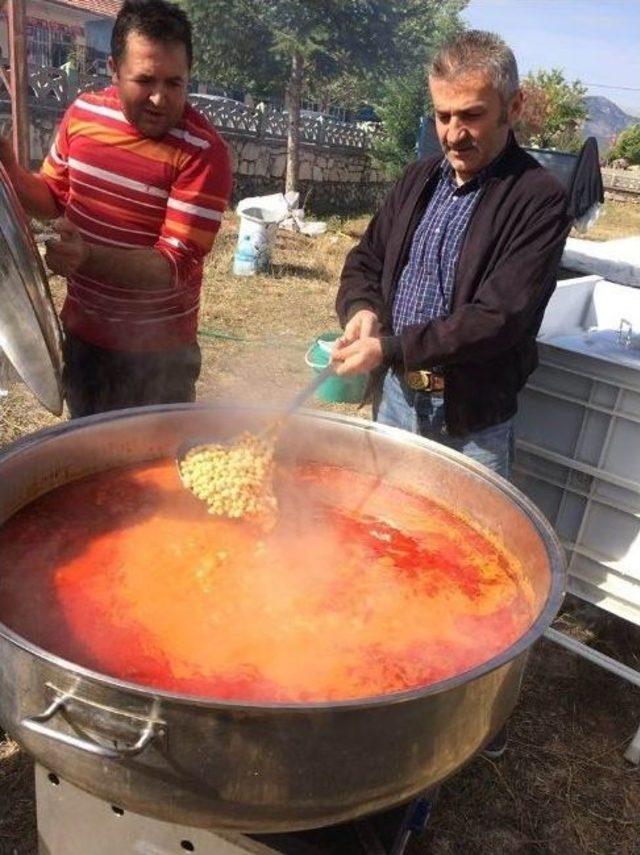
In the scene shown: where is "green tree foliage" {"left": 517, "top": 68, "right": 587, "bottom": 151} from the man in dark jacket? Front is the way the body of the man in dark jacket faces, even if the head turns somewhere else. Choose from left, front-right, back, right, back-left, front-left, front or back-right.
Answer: back-right

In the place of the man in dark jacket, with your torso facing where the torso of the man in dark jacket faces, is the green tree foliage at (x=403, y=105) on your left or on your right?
on your right

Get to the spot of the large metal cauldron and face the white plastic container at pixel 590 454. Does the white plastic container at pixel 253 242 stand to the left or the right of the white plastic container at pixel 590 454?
left

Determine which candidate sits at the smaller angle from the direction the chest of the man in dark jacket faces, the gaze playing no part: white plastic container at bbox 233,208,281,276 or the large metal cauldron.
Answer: the large metal cauldron

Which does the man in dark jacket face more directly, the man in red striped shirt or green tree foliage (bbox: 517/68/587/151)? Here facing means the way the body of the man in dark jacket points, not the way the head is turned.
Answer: the man in red striped shirt

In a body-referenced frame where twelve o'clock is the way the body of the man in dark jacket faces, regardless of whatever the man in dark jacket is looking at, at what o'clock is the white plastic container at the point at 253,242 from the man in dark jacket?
The white plastic container is roughly at 4 o'clock from the man in dark jacket.

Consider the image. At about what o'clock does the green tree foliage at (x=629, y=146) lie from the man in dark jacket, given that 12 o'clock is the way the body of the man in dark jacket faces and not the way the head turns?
The green tree foliage is roughly at 5 o'clock from the man in dark jacket.

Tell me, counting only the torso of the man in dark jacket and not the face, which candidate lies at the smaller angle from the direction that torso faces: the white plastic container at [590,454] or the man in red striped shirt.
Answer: the man in red striped shirt

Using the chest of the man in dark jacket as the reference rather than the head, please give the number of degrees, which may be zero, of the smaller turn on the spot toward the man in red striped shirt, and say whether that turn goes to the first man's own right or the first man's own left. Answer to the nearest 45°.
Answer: approximately 45° to the first man's own right

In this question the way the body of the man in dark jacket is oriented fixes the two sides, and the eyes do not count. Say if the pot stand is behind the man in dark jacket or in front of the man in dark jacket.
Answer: in front

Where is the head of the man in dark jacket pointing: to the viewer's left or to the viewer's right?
to the viewer's left

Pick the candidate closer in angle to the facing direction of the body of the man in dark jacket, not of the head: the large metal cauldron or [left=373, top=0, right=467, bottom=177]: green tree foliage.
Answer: the large metal cauldron

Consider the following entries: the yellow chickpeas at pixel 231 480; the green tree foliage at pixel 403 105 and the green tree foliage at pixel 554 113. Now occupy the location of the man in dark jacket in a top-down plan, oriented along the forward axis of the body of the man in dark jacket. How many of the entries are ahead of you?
1

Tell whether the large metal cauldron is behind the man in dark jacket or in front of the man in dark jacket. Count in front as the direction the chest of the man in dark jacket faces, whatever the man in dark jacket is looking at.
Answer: in front

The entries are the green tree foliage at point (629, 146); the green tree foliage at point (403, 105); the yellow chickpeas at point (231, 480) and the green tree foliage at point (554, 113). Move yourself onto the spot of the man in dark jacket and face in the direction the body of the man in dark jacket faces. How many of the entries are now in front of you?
1

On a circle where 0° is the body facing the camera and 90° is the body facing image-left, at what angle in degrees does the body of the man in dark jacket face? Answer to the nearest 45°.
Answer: approximately 45°

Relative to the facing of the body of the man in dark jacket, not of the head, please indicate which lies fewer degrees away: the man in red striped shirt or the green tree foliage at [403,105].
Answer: the man in red striped shirt
